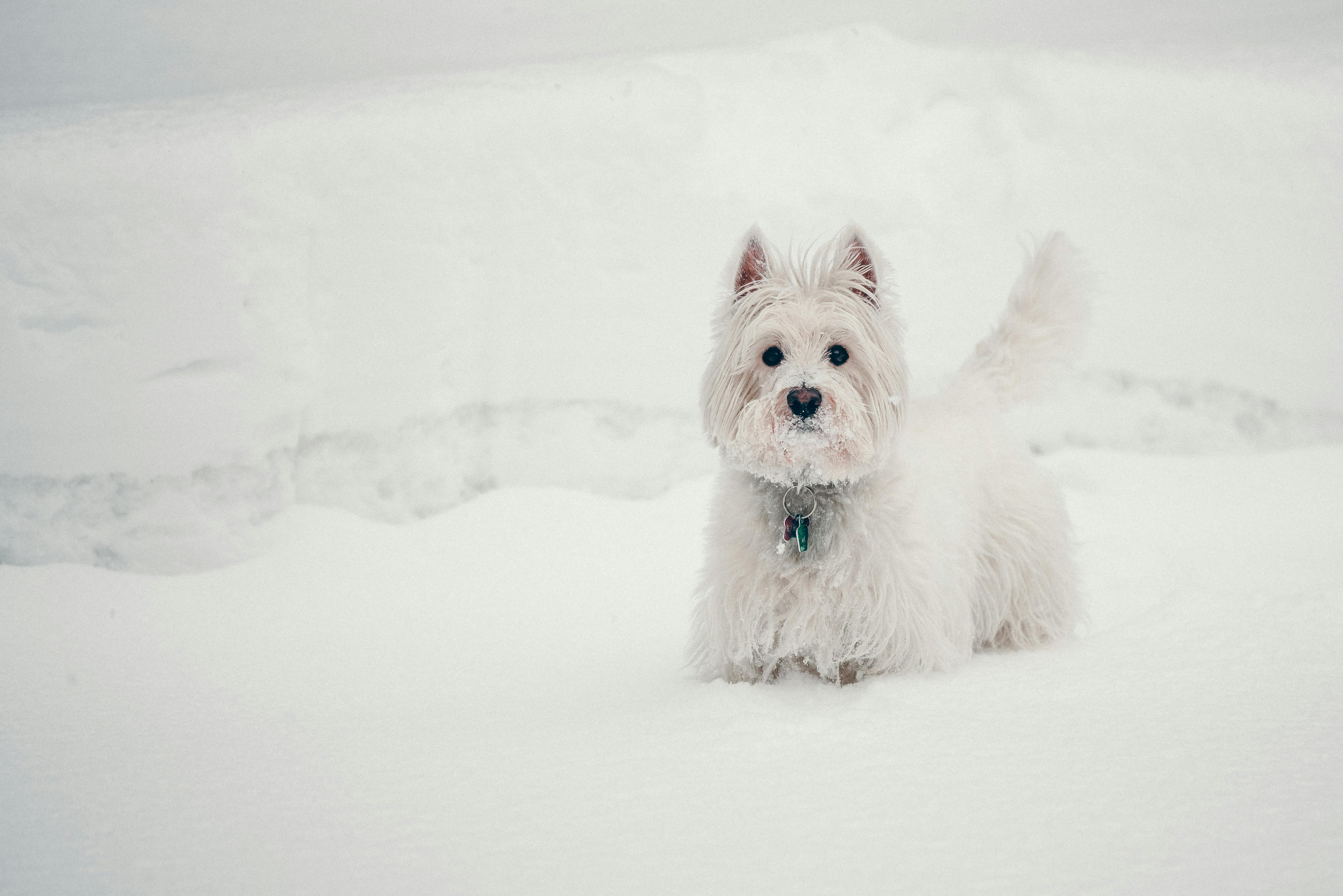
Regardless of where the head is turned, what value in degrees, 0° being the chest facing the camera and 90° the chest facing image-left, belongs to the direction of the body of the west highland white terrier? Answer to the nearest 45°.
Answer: approximately 45°
